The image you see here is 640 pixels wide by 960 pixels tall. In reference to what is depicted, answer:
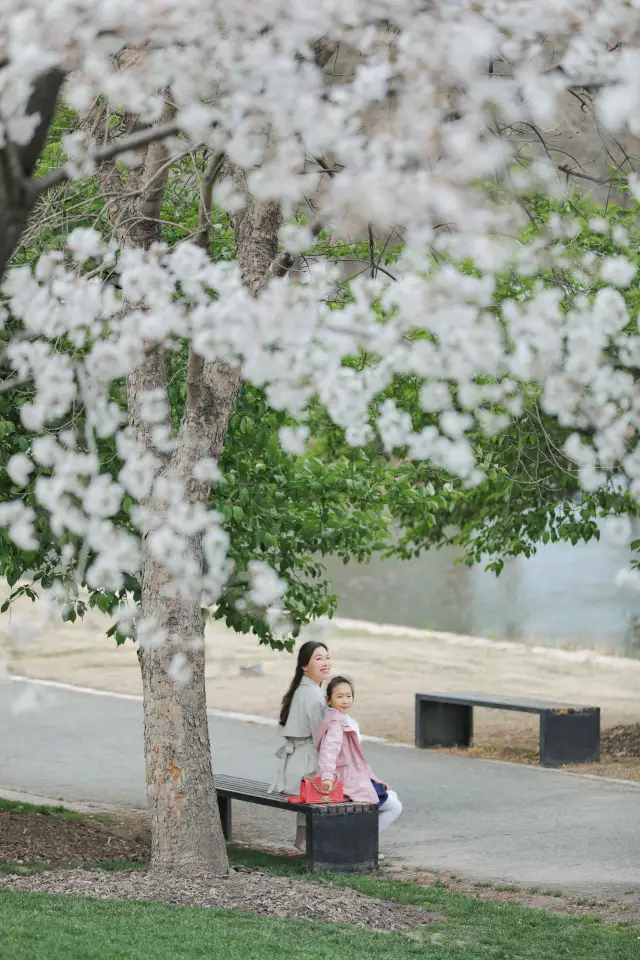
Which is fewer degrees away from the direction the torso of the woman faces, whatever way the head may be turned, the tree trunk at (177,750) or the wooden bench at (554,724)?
the wooden bench

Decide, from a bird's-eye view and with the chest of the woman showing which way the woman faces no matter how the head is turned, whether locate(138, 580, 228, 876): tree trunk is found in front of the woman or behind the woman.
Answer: behind

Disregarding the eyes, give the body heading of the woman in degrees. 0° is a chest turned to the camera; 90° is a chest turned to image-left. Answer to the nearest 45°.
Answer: approximately 225°

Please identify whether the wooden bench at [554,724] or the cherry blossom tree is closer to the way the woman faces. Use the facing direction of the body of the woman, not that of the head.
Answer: the wooden bench
